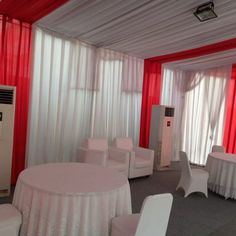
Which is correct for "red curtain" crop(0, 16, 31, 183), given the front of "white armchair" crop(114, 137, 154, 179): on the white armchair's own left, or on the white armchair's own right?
on the white armchair's own right

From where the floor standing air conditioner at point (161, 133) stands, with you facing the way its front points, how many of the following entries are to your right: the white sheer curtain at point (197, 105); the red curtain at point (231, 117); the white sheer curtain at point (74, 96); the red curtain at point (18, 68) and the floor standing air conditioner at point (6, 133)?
3

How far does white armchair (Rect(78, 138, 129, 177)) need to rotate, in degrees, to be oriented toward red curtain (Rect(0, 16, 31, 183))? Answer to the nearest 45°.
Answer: approximately 135° to its right

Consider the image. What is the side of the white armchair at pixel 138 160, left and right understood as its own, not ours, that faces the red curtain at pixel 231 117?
left

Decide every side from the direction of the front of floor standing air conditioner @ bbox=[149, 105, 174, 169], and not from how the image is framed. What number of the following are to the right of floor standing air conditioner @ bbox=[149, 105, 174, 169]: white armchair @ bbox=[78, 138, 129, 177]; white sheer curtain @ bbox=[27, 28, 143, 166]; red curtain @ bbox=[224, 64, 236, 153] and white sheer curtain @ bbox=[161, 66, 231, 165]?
2

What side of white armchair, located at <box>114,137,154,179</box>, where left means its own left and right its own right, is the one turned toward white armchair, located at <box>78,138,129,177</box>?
right

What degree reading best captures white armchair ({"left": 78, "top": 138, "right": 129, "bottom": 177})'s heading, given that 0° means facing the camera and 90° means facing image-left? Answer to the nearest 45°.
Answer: approximately 315°

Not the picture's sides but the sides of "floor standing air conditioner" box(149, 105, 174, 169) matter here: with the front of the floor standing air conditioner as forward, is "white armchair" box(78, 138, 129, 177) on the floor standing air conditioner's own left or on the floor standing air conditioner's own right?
on the floor standing air conditioner's own right

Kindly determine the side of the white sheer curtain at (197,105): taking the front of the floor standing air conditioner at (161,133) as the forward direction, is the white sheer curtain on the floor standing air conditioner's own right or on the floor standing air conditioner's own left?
on the floor standing air conditioner's own left

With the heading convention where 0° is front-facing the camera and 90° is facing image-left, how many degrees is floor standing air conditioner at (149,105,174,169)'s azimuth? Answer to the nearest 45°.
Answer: approximately 315°

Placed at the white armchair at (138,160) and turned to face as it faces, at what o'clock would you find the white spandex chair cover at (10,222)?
The white spandex chair cover is roughly at 2 o'clock from the white armchair.
